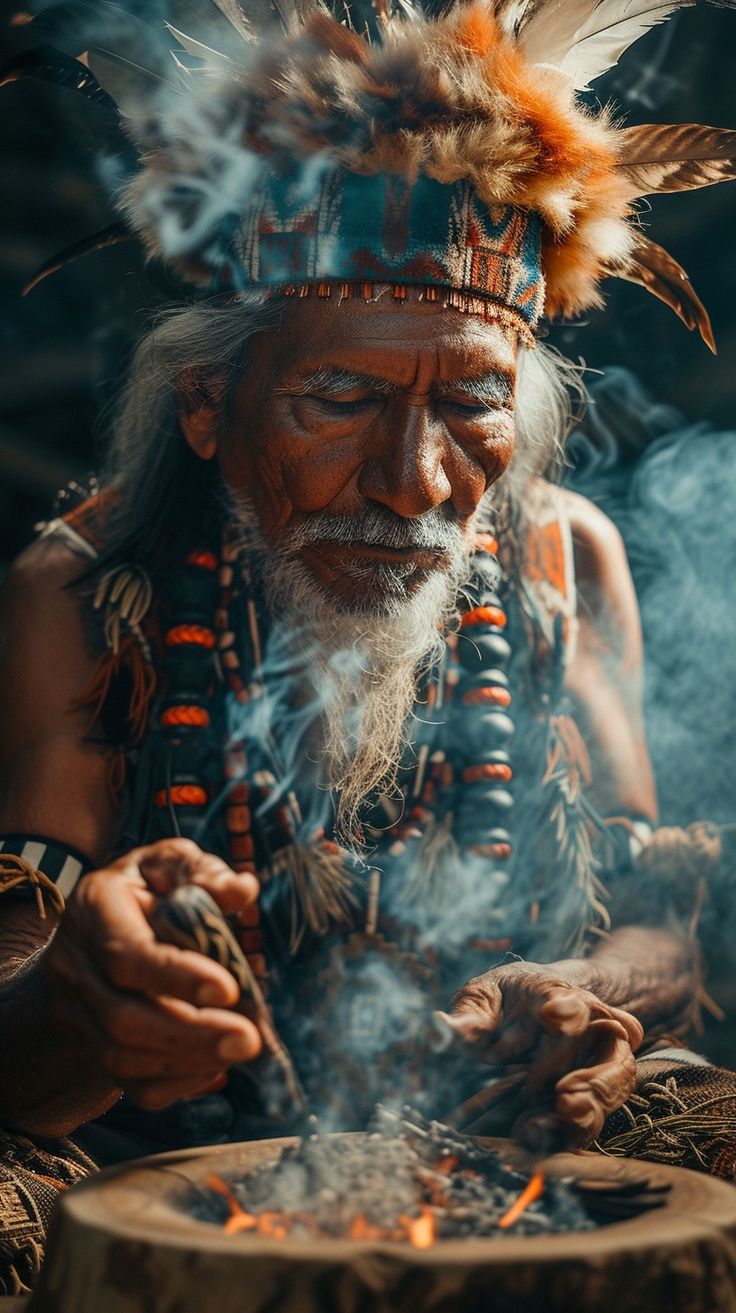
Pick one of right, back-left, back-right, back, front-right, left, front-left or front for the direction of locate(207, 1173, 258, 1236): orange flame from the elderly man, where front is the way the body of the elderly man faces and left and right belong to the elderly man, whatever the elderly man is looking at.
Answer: front

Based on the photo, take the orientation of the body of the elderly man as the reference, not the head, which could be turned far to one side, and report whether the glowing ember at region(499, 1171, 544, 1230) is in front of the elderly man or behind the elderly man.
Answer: in front

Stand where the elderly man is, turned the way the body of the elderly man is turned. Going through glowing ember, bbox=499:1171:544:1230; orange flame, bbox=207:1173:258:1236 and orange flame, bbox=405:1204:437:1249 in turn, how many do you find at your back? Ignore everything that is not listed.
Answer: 0

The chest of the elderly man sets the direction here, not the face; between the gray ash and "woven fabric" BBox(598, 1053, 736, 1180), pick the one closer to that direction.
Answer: the gray ash

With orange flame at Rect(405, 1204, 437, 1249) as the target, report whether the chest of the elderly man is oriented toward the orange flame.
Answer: yes

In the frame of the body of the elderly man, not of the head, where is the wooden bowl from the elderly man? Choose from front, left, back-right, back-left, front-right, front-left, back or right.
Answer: front

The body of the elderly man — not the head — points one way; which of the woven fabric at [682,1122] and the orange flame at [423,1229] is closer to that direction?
the orange flame

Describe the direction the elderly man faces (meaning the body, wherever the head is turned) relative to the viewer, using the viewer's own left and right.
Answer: facing the viewer

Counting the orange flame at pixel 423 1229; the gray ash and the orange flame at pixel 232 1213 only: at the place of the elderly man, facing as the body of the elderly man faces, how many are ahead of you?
3

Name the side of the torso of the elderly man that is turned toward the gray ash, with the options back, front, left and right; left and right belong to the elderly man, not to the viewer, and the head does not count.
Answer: front
